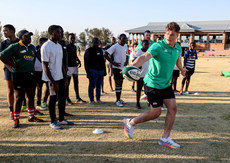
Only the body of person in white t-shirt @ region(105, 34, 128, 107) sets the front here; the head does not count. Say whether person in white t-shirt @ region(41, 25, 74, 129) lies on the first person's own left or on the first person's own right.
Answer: on the first person's own right

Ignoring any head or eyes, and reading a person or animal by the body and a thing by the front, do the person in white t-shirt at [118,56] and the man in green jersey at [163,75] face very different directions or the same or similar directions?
same or similar directions

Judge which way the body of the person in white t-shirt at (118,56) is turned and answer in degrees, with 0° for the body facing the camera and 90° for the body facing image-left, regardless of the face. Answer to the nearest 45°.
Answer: approximately 315°

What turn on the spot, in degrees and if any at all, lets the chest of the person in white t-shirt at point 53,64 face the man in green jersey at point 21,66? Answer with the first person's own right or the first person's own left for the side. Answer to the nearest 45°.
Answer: approximately 180°

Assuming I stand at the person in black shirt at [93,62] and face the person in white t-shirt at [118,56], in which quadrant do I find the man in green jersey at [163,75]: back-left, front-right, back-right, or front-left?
front-right
